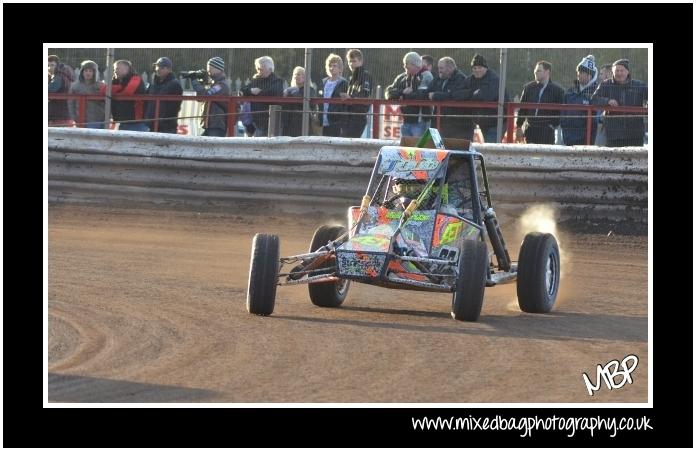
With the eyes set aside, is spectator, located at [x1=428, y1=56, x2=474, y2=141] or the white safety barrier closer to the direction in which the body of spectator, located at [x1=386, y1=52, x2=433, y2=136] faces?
the white safety barrier

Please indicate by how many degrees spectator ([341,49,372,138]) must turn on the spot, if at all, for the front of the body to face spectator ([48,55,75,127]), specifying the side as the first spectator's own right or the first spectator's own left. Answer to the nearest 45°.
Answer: approximately 45° to the first spectator's own right

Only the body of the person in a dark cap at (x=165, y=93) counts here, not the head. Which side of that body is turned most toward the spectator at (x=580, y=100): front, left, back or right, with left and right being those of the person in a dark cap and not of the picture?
left

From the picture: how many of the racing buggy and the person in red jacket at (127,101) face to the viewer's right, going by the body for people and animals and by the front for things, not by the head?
0

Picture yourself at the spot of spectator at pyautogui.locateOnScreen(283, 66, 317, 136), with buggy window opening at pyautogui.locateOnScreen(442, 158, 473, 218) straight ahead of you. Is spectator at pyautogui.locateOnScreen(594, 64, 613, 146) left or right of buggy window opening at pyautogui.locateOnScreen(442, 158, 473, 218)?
left

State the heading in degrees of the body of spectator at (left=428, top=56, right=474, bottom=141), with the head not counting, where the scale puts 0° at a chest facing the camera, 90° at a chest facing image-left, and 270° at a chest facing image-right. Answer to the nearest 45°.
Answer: approximately 45°

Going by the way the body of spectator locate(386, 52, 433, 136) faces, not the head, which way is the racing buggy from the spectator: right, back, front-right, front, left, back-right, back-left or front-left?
front-left
